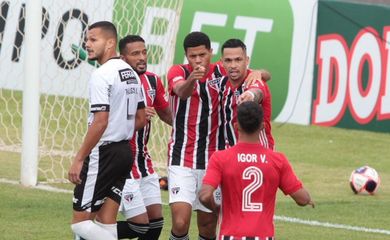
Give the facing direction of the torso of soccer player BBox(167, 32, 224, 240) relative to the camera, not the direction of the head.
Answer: toward the camera

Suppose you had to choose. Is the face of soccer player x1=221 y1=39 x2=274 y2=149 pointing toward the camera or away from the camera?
toward the camera

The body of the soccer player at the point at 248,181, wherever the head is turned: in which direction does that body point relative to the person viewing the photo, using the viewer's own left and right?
facing away from the viewer

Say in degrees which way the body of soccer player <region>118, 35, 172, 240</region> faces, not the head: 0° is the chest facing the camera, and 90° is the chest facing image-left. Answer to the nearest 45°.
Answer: approximately 315°

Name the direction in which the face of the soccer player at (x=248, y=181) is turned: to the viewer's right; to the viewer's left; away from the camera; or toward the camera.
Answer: away from the camera

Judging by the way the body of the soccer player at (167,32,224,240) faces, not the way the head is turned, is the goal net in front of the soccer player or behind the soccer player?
behind

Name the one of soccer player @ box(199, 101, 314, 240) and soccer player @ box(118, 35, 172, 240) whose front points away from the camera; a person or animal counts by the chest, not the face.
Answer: soccer player @ box(199, 101, 314, 240)

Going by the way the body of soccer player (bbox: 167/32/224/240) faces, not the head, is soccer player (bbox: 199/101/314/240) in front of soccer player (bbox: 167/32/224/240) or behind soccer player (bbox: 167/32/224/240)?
in front

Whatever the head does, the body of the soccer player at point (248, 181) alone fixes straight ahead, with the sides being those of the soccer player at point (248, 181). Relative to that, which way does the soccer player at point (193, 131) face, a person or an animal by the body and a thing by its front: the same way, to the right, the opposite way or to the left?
the opposite way
